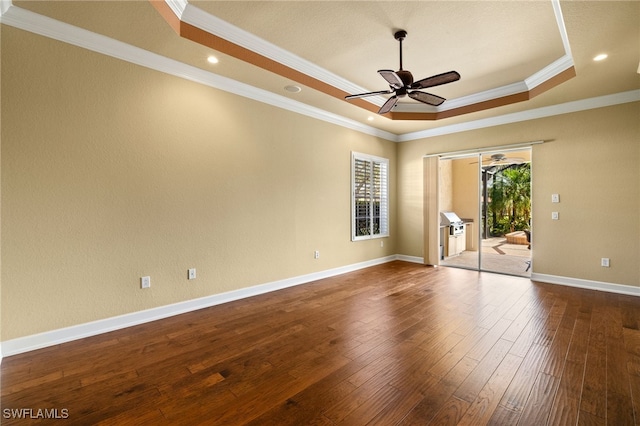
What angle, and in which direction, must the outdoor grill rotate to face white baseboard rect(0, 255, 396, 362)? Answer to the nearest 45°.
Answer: approximately 90° to its right

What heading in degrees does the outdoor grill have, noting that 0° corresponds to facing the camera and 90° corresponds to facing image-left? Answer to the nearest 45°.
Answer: approximately 315°

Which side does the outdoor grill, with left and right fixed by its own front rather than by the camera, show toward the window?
right

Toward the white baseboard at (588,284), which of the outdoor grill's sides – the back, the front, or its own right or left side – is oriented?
front

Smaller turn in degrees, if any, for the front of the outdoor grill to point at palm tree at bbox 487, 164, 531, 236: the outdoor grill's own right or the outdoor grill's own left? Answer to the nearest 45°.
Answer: approximately 45° to the outdoor grill's own left

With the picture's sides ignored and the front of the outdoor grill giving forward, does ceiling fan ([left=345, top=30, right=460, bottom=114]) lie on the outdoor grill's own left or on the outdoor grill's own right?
on the outdoor grill's own right

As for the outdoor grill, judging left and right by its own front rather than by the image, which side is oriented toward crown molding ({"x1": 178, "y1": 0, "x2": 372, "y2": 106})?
right

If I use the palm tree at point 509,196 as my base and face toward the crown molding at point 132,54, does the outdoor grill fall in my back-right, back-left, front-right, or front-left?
front-right

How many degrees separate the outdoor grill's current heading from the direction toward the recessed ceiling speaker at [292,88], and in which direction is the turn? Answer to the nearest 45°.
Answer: approximately 90° to its right
